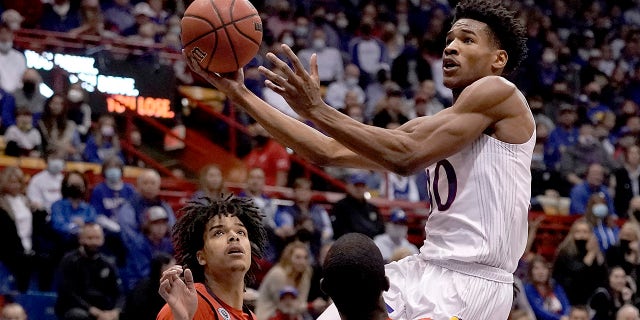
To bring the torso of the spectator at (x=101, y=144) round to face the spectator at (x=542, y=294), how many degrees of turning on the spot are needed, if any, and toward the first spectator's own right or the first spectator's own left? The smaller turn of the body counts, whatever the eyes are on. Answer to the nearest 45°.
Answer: approximately 45° to the first spectator's own left

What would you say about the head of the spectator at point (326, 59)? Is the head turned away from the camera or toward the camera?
toward the camera

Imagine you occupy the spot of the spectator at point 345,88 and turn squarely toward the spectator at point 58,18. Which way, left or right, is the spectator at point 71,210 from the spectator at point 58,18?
left

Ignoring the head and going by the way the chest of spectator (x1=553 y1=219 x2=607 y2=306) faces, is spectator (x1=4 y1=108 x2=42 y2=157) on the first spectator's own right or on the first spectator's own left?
on the first spectator's own right

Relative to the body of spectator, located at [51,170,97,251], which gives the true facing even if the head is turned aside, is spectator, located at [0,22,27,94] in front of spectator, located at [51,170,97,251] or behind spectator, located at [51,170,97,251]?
behind

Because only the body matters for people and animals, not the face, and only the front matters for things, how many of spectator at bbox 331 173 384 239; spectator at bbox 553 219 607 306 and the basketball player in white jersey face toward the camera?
2

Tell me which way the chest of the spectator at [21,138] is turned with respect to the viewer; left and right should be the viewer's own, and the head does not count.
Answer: facing the viewer

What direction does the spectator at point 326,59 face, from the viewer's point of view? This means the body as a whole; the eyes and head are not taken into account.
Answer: toward the camera

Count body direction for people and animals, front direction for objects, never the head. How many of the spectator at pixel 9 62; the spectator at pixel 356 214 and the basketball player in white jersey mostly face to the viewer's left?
1

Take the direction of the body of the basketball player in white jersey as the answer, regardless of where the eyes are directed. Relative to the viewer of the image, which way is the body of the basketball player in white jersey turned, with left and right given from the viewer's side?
facing to the left of the viewer

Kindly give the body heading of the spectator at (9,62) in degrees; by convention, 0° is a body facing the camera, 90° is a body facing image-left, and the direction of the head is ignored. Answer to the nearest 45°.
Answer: approximately 0°
